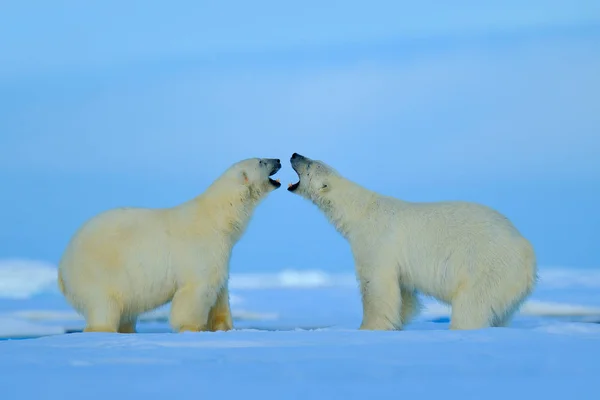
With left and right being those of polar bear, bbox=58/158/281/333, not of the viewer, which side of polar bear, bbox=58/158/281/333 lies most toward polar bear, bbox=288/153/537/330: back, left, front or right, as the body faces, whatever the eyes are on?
front

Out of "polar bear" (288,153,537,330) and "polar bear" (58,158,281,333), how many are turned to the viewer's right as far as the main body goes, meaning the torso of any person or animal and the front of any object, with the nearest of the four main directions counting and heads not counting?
1

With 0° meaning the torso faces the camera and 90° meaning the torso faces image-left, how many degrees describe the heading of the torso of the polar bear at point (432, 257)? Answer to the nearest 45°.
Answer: approximately 90°

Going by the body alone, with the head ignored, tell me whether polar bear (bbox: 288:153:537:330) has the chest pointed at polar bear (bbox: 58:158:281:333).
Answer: yes

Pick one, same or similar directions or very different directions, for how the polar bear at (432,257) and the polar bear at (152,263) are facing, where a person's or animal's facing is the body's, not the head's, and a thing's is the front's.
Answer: very different directions

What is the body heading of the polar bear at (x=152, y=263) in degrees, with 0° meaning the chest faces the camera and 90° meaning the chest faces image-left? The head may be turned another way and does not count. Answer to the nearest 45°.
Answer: approximately 270°
